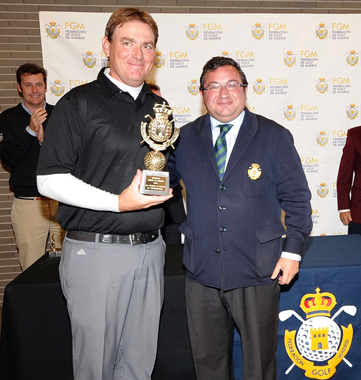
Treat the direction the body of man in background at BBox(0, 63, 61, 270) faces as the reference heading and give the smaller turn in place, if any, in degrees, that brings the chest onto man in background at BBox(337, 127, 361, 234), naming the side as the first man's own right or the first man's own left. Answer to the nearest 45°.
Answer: approximately 45° to the first man's own left

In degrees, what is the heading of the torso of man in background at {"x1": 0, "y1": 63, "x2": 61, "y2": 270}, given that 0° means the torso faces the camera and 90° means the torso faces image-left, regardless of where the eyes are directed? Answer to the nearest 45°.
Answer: approximately 315°
